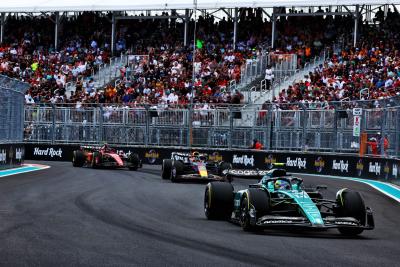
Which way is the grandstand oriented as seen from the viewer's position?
toward the camera

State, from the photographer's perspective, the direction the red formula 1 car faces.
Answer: facing the viewer and to the right of the viewer

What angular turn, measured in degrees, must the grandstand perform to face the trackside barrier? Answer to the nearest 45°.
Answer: approximately 45° to its right

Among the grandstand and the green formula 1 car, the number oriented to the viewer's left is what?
0

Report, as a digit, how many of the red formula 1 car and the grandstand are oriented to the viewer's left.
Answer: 0
